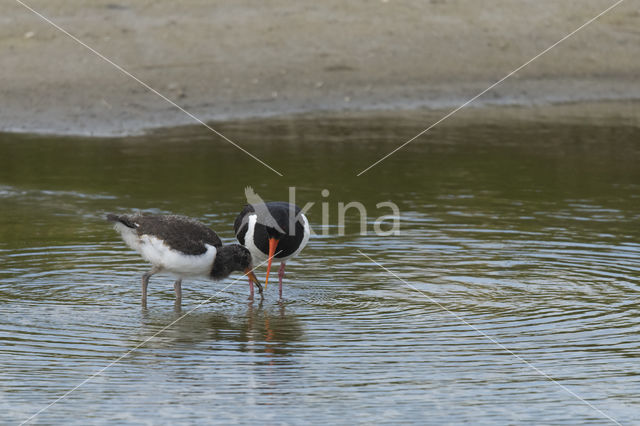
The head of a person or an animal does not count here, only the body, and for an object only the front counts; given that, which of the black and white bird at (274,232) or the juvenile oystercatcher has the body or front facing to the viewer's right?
the juvenile oystercatcher

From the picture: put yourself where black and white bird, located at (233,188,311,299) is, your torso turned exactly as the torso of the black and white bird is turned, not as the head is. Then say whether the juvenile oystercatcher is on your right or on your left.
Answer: on your right

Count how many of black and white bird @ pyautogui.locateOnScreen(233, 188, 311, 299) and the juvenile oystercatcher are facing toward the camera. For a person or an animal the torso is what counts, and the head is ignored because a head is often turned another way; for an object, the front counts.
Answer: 1

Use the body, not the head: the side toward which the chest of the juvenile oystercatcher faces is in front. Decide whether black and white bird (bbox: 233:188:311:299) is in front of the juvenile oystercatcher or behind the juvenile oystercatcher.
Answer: in front

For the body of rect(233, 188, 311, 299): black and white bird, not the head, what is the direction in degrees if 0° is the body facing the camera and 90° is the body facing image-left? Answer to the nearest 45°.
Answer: approximately 0°

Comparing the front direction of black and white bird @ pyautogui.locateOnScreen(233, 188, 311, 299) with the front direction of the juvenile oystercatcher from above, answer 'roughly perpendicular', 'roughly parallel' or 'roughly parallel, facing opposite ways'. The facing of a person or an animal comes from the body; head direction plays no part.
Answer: roughly perpendicular

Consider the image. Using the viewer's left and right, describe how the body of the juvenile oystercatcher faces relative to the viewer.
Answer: facing to the right of the viewer
